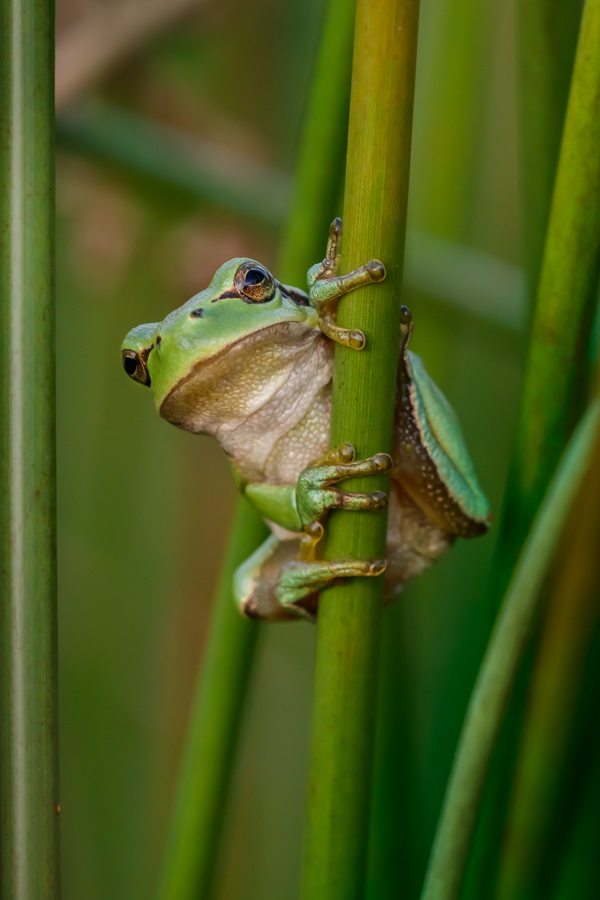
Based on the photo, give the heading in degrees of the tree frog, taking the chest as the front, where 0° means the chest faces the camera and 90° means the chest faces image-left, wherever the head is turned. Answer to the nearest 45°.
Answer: approximately 45°
